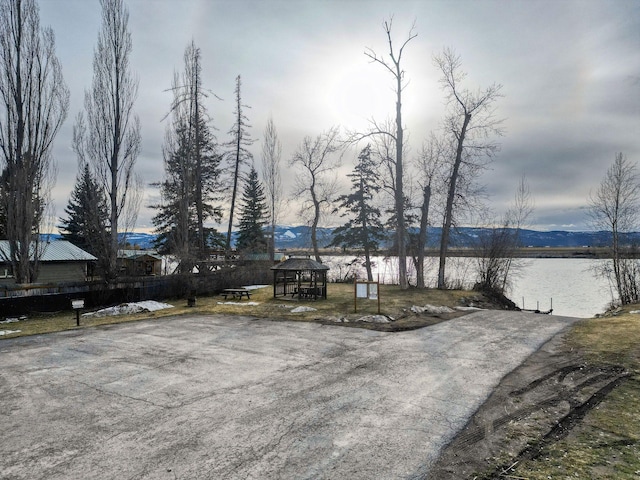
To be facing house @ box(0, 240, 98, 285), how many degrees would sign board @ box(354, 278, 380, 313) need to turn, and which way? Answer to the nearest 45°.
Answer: approximately 135° to its right

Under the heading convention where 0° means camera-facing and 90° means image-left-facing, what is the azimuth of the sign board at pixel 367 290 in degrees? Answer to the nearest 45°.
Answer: approximately 0°

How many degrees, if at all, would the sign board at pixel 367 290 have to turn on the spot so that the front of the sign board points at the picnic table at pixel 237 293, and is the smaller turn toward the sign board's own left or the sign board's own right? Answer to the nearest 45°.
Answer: approximately 135° to the sign board's own right

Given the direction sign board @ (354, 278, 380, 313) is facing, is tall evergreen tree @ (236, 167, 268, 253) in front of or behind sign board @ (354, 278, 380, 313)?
behind
